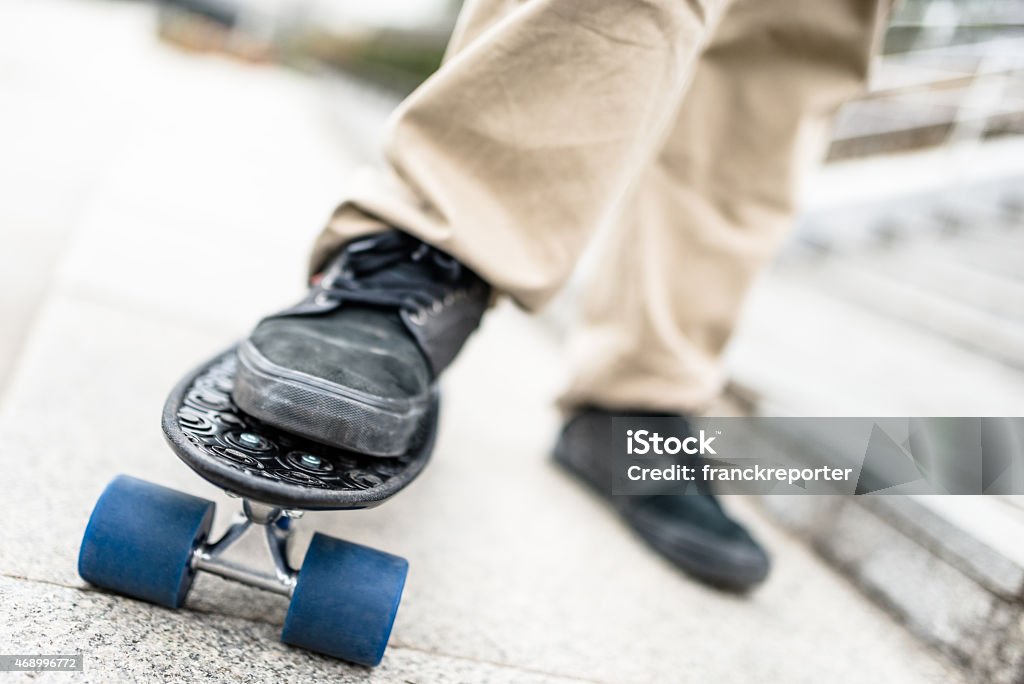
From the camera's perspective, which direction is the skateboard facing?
toward the camera

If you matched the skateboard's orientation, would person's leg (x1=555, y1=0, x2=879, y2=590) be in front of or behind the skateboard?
behind
